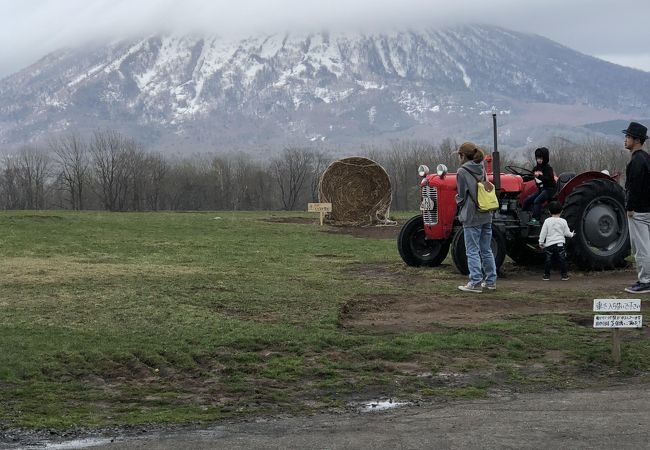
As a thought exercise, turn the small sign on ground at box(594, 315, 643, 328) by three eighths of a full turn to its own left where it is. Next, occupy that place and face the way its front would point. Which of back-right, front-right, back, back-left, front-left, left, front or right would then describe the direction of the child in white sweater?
front-left

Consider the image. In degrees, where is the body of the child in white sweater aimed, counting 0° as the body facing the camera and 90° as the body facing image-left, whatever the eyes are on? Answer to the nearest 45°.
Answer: approximately 180°

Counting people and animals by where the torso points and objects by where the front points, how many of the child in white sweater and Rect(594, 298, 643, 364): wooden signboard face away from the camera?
1

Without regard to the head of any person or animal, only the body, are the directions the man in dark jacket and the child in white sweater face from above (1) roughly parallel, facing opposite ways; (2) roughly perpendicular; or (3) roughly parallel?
roughly perpendicular

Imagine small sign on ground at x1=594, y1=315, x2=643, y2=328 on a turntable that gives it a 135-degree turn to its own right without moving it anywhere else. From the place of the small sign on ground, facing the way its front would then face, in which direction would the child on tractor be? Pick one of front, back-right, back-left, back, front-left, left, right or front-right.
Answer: front-right

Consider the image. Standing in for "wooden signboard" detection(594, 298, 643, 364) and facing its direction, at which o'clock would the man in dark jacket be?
The man in dark jacket is roughly at 6 o'clock from the wooden signboard.

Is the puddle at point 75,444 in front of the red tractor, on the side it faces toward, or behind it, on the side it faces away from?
in front

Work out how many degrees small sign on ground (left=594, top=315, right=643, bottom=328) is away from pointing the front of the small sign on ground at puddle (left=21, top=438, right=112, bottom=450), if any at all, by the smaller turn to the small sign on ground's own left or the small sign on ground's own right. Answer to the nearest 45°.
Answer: approximately 45° to the small sign on ground's own right

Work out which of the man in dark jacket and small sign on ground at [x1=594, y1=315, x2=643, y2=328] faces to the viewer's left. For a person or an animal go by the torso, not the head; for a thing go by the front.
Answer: the man in dark jacket

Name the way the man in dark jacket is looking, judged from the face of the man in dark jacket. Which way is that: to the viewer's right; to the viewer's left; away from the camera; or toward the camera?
to the viewer's left

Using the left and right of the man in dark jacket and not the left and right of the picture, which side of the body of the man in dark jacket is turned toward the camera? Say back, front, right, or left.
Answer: left

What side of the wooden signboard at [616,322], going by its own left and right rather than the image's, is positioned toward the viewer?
front
